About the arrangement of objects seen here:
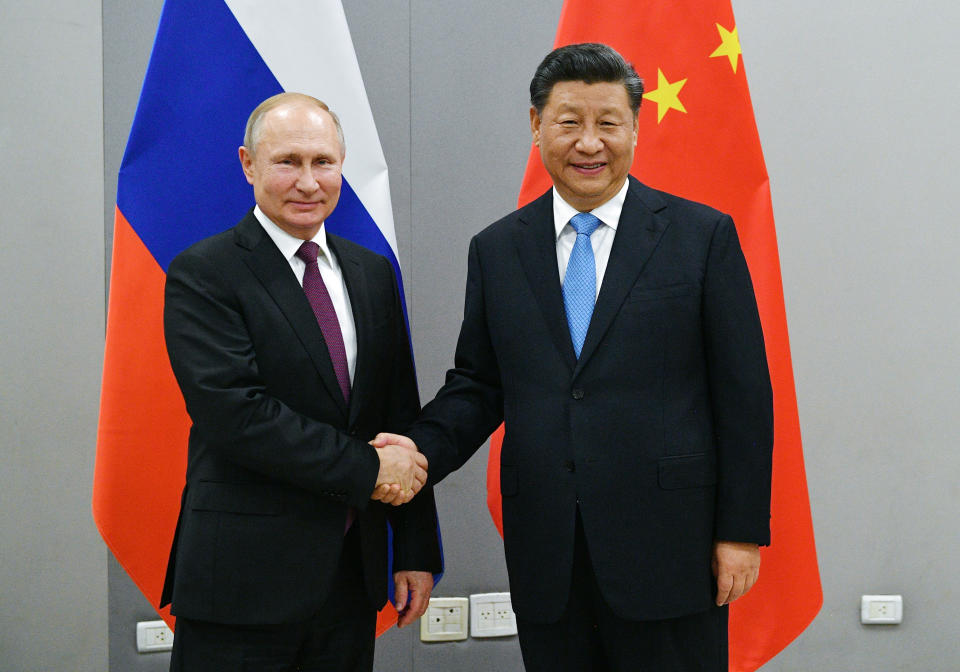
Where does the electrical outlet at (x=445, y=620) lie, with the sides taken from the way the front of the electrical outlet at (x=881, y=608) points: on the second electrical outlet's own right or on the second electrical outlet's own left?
on the second electrical outlet's own right

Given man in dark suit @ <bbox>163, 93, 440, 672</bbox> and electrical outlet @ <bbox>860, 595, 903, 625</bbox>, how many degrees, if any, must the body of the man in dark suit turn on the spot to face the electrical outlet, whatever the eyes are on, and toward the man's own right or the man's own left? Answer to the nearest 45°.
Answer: approximately 90° to the man's own left

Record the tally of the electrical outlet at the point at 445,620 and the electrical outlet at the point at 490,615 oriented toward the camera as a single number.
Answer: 2

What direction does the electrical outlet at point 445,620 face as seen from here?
toward the camera

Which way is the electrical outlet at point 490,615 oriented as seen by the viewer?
toward the camera

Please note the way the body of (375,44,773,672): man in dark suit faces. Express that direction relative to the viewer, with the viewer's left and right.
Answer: facing the viewer

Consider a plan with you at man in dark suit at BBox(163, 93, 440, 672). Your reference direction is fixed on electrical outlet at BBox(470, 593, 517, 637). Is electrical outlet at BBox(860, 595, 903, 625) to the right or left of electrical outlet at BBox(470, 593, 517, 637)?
right

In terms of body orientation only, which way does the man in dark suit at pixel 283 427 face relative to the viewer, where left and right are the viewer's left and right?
facing the viewer and to the right of the viewer
